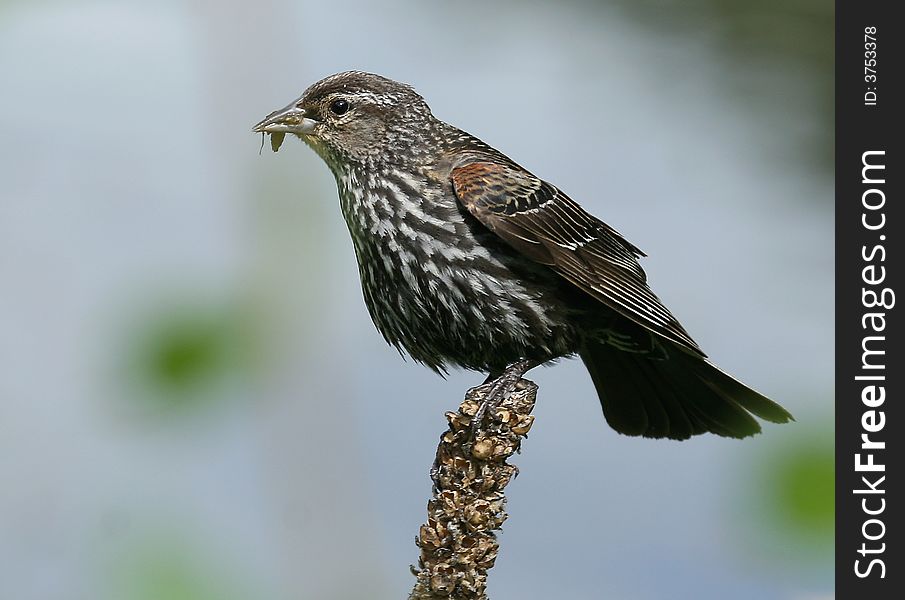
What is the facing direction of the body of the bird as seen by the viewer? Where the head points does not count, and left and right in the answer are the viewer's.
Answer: facing to the left of the viewer
